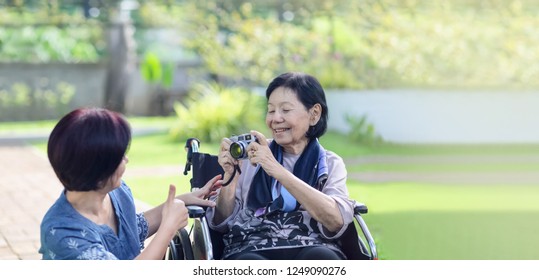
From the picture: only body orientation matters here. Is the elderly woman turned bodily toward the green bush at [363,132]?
no

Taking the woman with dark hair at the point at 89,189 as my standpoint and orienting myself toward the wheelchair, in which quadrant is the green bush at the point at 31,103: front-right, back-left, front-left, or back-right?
front-left

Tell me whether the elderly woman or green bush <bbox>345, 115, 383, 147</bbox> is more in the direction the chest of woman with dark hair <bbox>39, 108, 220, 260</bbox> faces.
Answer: the elderly woman

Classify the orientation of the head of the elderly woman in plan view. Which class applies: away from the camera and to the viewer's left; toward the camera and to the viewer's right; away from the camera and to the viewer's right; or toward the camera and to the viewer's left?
toward the camera and to the viewer's left

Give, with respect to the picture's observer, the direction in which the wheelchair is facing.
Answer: facing the viewer

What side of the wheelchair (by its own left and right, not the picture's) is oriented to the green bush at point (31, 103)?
back

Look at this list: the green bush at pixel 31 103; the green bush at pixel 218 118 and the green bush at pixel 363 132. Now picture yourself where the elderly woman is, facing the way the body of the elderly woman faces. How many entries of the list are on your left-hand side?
0

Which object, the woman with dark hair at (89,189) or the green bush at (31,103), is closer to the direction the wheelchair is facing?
the woman with dark hair

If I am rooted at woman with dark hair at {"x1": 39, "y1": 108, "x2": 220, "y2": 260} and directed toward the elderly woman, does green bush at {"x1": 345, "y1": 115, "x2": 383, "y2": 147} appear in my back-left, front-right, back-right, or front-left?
front-left

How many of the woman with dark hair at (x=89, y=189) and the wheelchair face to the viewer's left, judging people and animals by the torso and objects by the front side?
0

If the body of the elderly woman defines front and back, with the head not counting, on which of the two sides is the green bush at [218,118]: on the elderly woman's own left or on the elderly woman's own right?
on the elderly woman's own right

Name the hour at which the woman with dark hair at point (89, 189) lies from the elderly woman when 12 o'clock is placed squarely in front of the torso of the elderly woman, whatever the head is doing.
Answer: The woman with dark hair is roughly at 2 o'clock from the elderly woman.

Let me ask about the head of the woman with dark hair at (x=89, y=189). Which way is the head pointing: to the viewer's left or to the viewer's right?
to the viewer's right
